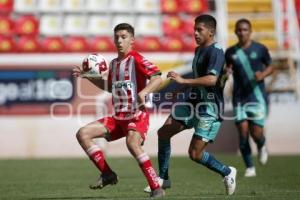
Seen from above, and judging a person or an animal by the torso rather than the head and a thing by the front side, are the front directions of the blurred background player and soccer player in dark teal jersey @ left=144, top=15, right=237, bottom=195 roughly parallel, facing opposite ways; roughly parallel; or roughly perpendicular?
roughly perpendicular

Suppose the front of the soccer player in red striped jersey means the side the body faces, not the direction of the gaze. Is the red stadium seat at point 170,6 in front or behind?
behind

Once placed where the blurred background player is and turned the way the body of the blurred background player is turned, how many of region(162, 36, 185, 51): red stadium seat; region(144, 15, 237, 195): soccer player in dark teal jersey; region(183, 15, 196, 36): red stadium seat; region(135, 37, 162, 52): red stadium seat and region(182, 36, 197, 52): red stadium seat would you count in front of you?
1

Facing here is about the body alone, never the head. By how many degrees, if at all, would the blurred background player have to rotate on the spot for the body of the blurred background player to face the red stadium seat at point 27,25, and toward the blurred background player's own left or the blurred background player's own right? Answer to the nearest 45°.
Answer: approximately 135° to the blurred background player's own right

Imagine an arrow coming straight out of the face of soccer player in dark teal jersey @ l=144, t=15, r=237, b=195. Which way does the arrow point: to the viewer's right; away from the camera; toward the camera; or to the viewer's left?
to the viewer's left

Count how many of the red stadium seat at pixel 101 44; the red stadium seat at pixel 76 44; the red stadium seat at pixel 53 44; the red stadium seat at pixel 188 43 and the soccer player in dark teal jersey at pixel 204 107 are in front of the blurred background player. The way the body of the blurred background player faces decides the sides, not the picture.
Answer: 1

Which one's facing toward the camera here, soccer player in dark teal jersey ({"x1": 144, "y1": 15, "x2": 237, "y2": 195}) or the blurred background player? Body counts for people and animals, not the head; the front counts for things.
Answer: the blurred background player

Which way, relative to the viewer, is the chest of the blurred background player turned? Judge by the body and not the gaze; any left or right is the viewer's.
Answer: facing the viewer

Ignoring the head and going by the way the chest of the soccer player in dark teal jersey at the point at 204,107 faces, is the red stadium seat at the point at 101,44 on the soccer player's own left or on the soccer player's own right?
on the soccer player's own right

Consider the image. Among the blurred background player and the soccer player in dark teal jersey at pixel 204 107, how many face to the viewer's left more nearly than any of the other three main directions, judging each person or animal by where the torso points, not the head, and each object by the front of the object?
1

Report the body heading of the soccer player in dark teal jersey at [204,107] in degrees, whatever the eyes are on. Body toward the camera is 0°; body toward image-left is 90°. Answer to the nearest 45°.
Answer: approximately 90°
